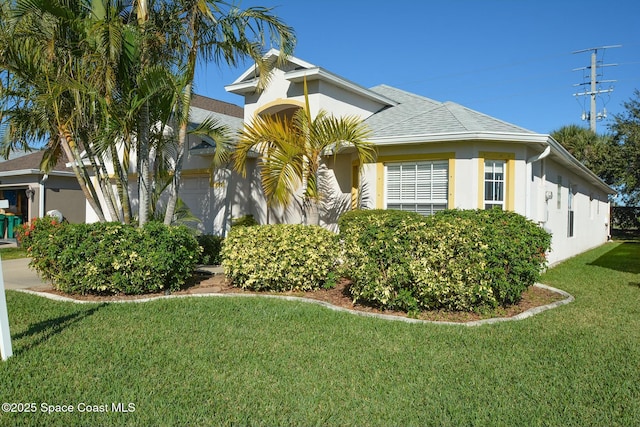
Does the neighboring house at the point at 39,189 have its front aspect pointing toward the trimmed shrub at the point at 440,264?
no

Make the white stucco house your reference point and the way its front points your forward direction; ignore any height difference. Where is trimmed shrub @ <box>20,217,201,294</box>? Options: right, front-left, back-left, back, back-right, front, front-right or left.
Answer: front

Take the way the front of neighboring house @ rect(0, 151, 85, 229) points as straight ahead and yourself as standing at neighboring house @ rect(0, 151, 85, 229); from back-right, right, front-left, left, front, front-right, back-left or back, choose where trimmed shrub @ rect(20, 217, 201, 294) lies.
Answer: front-left

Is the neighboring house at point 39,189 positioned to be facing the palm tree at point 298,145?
no

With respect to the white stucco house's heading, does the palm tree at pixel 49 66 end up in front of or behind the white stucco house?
in front

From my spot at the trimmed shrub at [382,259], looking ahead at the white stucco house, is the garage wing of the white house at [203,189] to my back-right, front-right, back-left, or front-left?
front-left

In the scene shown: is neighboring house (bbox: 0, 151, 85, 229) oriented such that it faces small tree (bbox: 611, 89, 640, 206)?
no

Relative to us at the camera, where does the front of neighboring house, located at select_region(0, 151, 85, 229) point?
facing the viewer and to the left of the viewer

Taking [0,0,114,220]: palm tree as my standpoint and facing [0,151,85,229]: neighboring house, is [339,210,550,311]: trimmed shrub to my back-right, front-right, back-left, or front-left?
back-right

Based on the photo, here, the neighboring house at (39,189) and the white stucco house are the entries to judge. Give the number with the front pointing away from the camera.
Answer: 0

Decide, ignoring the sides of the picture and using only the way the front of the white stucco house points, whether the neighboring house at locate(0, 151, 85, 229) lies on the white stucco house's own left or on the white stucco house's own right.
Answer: on the white stucco house's own right

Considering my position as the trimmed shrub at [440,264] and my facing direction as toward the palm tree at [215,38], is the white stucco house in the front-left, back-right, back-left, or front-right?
front-right

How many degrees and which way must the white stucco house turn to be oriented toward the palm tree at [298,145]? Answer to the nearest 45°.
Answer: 0° — it already faces it
